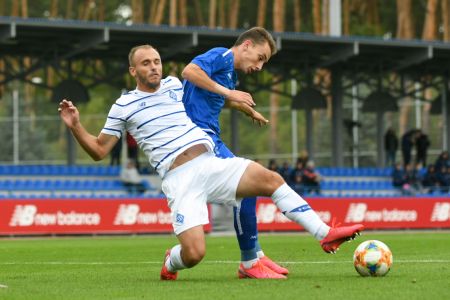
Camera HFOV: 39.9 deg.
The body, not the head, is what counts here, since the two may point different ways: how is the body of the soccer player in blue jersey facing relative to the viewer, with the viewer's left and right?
facing to the right of the viewer

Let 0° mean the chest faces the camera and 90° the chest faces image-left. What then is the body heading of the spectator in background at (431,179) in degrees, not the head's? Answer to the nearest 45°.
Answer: approximately 0°

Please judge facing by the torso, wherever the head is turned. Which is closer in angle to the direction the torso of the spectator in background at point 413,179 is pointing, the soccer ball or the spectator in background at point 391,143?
the soccer ball

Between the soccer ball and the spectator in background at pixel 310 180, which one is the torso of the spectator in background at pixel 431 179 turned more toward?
the soccer ball

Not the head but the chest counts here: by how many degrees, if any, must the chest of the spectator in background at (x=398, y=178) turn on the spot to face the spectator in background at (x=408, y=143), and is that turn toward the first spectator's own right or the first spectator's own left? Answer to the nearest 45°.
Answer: approximately 180°

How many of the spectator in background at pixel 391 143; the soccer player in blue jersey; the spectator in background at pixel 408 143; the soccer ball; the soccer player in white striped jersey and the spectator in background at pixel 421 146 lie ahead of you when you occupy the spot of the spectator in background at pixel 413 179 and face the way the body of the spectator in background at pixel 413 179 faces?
3

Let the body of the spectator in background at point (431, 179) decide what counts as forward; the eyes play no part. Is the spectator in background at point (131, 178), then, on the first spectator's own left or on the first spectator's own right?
on the first spectator's own right

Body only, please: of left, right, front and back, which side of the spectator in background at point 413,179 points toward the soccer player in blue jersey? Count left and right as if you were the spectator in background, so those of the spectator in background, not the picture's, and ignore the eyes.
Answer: front

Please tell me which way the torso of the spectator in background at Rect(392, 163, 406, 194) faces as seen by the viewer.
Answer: toward the camera

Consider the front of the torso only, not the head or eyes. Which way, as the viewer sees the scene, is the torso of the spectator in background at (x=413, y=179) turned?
toward the camera

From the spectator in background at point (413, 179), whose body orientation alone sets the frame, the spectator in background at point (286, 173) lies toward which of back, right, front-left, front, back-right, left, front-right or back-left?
front-right

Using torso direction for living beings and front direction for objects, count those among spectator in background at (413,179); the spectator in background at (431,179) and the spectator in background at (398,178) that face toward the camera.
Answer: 3
